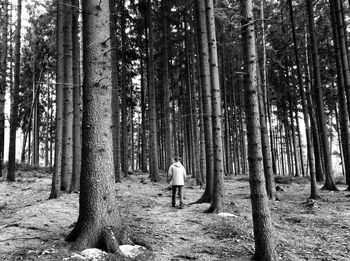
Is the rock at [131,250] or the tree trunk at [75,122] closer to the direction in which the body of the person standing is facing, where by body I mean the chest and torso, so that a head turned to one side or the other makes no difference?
the tree trunk

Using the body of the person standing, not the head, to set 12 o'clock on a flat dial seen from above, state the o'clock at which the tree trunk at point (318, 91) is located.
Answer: The tree trunk is roughly at 2 o'clock from the person standing.

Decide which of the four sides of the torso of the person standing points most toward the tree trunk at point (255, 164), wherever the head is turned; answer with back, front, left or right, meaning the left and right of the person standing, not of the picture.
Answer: back

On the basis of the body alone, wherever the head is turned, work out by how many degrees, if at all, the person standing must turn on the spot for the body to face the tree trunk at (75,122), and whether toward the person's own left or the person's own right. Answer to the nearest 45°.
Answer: approximately 90° to the person's own left

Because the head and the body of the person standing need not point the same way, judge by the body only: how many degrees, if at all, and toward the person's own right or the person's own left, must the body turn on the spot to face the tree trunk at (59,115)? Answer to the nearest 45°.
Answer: approximately 90° to the person's own left

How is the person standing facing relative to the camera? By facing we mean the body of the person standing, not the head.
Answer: away from the camera

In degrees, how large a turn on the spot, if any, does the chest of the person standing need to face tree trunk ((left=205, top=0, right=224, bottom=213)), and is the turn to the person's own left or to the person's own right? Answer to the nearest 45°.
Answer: approximately 135° to the person's own right

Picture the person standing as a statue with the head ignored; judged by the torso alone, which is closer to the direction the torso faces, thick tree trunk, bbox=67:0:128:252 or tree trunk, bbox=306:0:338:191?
the tree trunk

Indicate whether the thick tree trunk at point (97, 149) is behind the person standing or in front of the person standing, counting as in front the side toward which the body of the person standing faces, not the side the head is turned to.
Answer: behind

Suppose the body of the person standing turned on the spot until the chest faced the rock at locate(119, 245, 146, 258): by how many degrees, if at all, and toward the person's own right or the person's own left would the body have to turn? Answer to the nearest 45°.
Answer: approximately 180°

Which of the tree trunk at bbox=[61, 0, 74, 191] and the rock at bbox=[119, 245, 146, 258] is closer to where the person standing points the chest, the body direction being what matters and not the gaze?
the tree trunk

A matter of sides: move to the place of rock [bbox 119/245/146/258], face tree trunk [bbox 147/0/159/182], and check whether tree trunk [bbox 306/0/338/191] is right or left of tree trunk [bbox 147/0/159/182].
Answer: right
